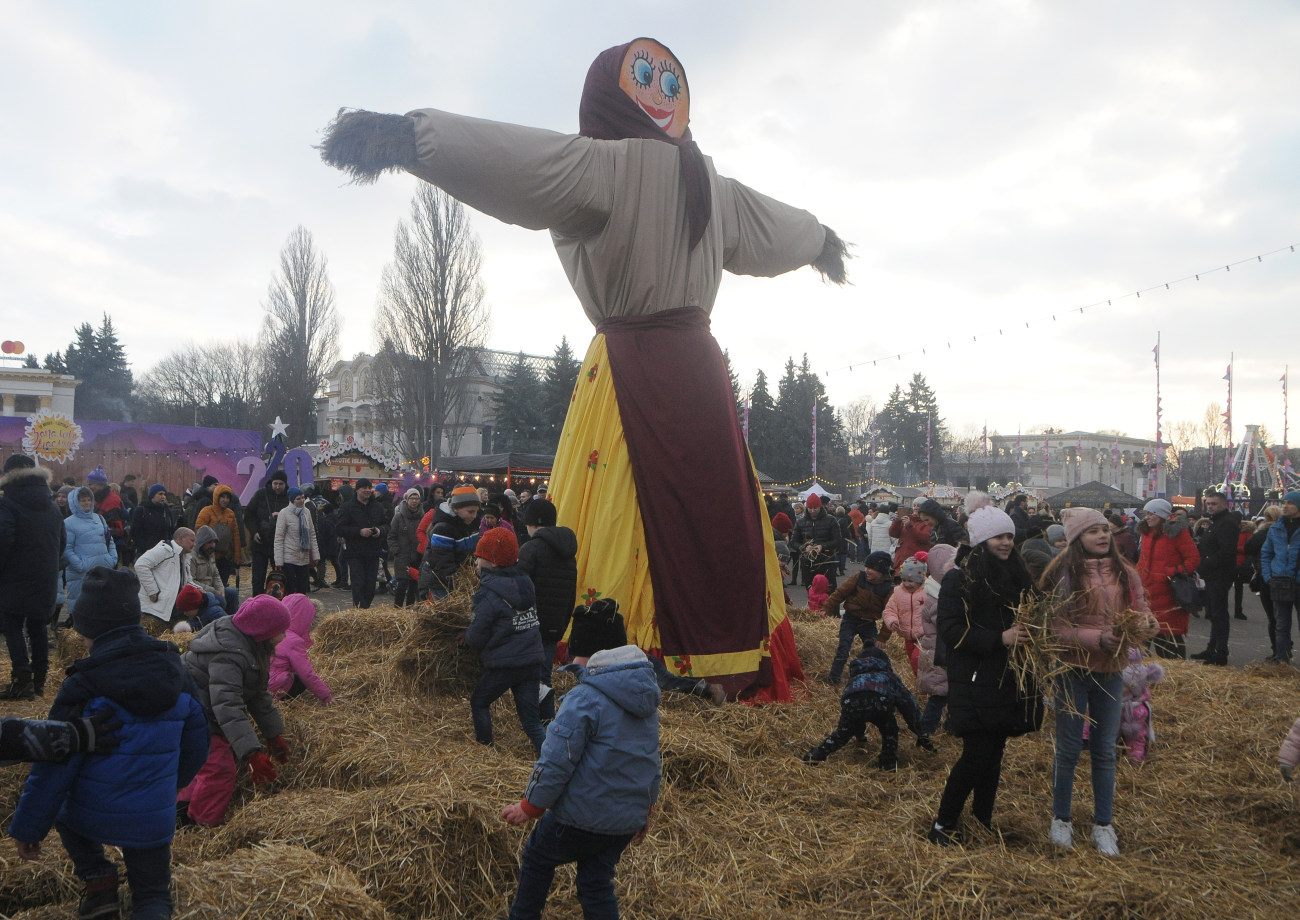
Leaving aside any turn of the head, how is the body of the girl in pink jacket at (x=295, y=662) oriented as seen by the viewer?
to the viewer's right

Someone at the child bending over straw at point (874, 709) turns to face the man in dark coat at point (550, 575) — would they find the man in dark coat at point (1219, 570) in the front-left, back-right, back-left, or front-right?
back-right

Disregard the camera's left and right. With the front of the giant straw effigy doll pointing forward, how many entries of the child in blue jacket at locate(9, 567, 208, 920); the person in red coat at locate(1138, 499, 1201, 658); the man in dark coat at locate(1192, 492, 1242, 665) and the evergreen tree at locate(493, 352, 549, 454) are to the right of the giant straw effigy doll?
1

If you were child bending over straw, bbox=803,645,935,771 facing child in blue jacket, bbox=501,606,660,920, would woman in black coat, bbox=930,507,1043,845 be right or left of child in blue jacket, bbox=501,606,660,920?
left

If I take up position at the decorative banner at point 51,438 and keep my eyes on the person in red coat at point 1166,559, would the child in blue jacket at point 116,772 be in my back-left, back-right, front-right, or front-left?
front-right

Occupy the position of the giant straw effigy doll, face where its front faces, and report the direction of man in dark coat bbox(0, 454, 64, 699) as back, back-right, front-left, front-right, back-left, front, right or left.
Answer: back-right

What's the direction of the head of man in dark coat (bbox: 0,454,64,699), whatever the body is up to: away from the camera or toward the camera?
away from the camera

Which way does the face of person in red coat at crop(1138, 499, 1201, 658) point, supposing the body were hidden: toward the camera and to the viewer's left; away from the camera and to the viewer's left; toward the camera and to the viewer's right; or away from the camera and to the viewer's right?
toward the camera and to the viewer's left

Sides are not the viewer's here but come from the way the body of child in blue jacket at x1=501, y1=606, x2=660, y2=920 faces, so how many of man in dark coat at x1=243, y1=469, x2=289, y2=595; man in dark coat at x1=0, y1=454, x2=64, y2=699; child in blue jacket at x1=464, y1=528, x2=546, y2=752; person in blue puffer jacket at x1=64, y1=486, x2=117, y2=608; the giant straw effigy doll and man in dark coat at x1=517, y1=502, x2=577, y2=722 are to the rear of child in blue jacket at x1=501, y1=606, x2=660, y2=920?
0

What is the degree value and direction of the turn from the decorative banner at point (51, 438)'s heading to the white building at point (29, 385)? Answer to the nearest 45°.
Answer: approximately 180°

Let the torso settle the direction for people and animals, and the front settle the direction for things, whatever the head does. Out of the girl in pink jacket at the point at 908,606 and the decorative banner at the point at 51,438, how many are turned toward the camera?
2

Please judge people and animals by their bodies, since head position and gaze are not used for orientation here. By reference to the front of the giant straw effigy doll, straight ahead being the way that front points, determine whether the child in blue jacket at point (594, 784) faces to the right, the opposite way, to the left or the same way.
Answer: the opposite way

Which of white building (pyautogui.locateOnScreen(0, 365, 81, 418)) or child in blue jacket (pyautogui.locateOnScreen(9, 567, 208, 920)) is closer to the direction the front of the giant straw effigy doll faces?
the child in blue jacket

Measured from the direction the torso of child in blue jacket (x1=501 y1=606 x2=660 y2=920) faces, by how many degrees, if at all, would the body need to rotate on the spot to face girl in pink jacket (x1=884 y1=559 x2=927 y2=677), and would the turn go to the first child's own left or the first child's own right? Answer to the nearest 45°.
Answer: approximately 90° to the first child's own right

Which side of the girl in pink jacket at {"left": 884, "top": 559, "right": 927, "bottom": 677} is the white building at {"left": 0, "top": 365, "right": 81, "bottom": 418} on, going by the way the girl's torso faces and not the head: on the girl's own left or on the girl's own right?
on the girl's own right

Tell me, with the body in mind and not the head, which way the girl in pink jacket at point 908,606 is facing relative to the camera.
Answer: toward the camera
